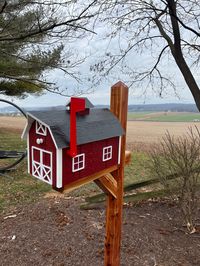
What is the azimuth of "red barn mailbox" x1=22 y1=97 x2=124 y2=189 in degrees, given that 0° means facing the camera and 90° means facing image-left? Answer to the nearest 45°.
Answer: approximately 45°
